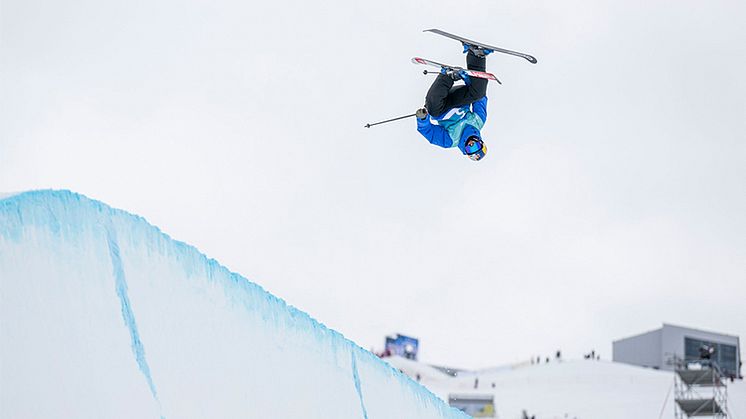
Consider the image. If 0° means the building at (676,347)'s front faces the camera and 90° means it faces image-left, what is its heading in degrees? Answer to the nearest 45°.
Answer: approximately 315°

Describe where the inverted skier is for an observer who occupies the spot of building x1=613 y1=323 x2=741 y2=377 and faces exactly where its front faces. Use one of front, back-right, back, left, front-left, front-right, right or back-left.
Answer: front-right
